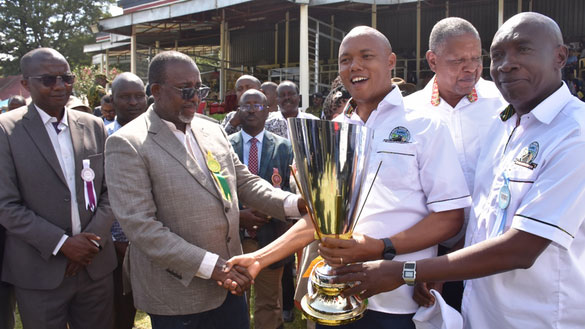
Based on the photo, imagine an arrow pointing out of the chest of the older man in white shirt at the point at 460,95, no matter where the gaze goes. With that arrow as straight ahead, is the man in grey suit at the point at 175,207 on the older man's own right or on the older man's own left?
on the older man's own right

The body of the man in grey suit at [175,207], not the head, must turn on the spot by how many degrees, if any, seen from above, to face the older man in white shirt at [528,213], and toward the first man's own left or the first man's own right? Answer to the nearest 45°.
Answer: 0° — they already face them

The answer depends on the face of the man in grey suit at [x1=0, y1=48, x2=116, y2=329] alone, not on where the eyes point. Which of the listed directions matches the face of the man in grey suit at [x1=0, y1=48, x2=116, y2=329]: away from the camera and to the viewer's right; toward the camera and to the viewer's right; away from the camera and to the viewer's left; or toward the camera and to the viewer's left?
toward the camera and to the viewer's right

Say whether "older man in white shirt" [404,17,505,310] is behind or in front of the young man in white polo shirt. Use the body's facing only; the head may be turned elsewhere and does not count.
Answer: behind

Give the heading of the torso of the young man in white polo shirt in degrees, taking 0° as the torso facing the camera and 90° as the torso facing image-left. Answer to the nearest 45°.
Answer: approximately 45°

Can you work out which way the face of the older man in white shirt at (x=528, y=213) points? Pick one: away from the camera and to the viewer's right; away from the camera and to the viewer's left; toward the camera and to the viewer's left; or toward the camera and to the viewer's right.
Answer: toward the camera and to the viewer's left
